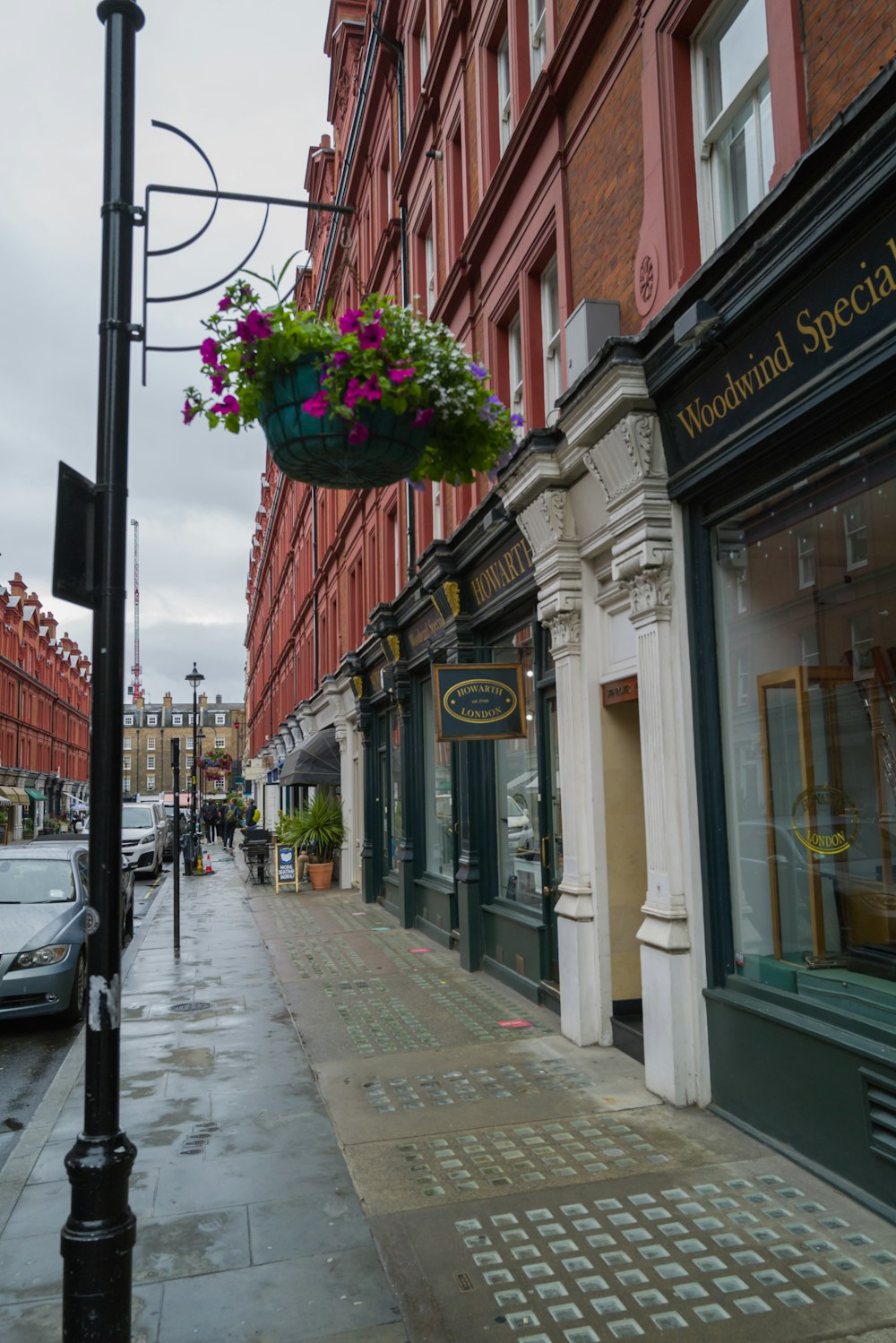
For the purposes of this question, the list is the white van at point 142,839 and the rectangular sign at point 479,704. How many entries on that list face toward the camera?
2

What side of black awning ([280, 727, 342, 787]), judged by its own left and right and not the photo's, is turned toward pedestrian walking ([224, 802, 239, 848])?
right

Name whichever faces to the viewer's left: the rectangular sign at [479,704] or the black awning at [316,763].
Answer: the black awning

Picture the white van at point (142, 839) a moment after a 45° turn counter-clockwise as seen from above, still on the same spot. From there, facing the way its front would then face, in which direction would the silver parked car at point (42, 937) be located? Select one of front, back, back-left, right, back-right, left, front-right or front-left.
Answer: front-right

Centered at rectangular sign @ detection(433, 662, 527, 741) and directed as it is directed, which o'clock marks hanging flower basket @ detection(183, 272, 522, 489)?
The hanging flower basket is roughly at 12 o'clock from the rectangular sign.

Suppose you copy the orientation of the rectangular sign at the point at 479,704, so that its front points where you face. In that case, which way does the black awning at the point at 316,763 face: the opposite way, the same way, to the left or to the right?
to the right

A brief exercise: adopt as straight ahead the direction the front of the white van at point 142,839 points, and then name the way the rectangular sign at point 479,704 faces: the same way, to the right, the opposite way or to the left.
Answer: the same way

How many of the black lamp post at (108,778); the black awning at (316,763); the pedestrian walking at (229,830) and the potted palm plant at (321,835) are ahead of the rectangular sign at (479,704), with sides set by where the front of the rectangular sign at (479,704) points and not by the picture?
1

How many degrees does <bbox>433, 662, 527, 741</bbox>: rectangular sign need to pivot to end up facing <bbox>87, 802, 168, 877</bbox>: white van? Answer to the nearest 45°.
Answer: approximately 135° to its right

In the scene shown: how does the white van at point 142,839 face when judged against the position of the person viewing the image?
facing the viewer

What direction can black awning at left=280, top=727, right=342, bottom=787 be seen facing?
to the viewer's left

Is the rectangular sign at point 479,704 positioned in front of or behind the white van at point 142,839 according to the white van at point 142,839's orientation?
in front

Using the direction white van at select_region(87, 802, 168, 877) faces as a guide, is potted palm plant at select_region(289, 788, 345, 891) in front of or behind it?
in front

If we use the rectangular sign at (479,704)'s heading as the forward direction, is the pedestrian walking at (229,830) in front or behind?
behind

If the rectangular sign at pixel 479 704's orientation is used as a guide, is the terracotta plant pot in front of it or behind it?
behind
